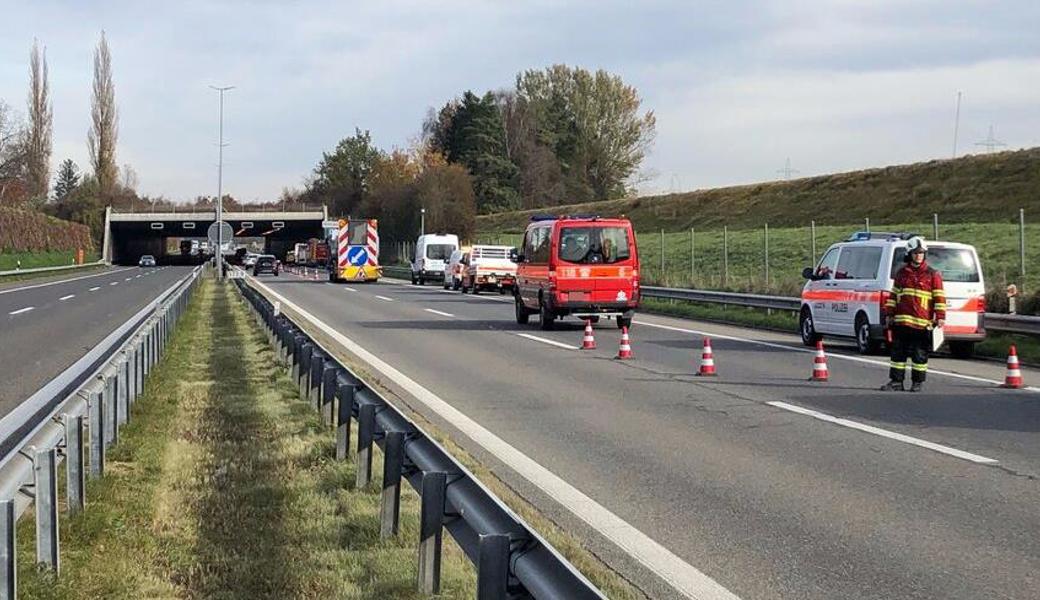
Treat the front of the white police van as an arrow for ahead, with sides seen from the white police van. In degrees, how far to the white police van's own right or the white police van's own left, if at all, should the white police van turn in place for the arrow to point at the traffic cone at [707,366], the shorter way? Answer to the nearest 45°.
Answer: approximately 90° to the white police van's own left

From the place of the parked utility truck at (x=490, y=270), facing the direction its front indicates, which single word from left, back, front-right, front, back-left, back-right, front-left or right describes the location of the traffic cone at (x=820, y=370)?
back

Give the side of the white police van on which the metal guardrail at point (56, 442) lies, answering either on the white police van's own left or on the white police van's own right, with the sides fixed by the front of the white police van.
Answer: on the white police van's own left

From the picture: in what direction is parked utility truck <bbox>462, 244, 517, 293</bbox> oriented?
away from the camera

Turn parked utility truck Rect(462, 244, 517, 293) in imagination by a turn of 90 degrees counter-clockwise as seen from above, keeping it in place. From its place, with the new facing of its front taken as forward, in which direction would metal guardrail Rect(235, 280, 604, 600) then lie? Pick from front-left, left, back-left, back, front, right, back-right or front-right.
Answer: left

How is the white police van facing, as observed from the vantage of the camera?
facing away from the viewer and to the left of the viewer

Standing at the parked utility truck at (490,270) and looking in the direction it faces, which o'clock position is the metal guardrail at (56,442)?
The metal guardrail is roughly at 6 o'clock from the parked utility truck.

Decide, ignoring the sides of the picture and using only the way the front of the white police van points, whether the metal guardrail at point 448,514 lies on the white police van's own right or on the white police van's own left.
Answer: on the white police van's own left
